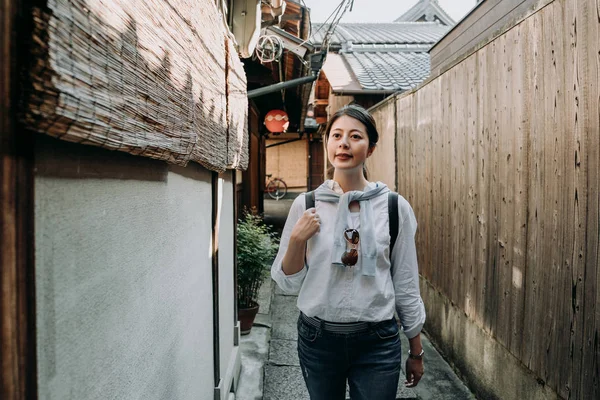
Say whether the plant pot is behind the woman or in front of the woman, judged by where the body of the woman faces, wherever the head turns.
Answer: behind

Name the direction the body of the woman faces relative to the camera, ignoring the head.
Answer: toward the camera

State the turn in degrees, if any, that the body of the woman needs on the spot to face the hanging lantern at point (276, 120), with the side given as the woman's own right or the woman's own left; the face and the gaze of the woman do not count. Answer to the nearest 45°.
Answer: approximately 180°

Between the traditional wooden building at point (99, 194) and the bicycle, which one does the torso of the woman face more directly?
the traditional wooden building

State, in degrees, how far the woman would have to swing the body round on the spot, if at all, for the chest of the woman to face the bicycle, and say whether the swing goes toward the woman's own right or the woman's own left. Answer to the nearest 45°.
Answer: approximately 180°

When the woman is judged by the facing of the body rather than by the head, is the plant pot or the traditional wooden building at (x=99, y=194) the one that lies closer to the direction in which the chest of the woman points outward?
the traditional wooden building
